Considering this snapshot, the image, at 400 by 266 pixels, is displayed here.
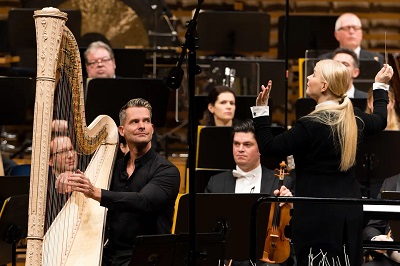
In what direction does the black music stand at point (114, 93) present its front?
away from the camera

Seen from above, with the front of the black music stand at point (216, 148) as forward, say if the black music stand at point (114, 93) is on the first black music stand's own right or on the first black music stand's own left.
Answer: on the first black music stand's own left

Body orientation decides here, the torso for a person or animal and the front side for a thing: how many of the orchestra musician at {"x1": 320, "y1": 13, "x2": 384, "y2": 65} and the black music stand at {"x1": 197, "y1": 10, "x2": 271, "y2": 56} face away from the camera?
1

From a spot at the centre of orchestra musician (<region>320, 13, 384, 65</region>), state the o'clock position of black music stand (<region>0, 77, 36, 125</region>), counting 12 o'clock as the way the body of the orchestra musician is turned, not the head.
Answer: The black music stand is roughly at 2 o'clock from the orchestra musician.

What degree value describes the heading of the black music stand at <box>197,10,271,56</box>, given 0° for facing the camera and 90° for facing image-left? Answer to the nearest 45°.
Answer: approximately 180°

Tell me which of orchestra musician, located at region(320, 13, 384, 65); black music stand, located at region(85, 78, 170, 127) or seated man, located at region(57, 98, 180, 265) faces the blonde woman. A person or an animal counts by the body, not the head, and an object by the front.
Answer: the orchestra musician

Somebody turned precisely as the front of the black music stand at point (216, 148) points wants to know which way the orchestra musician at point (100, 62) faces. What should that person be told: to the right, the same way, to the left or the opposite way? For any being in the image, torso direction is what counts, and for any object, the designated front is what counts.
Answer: the opposite way

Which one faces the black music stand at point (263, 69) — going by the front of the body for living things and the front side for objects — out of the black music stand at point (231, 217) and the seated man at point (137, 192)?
the black music stand at point (231, 217)
